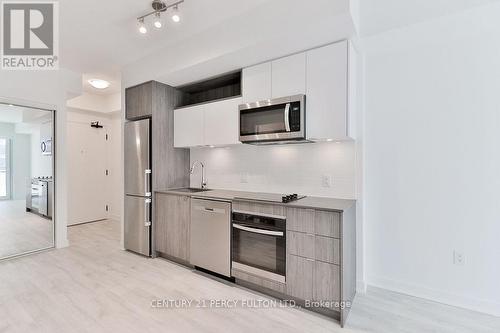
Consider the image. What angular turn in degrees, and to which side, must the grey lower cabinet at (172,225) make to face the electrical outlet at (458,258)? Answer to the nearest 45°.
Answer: approximately 90° to its left

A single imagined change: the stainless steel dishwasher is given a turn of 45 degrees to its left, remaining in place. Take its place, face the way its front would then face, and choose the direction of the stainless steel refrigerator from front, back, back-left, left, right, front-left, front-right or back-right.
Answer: back-right

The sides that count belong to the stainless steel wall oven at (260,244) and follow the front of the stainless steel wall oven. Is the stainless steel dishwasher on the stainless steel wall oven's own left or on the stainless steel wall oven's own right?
on the stainless steel wall oven's own right

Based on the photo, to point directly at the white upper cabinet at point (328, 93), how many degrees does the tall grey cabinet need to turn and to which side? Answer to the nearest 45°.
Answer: approximately 90° to its left

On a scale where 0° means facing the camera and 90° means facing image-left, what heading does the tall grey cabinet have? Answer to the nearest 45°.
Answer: approximately 45°

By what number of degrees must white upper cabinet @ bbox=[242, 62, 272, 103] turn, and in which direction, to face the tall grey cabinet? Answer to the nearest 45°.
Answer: approximately 90° to its right

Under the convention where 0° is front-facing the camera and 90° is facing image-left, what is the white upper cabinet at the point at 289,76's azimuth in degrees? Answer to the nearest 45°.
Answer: approximately 45°

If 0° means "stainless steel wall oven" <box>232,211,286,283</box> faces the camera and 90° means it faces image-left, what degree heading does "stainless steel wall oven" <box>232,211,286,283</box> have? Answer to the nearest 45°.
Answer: approximately 45°

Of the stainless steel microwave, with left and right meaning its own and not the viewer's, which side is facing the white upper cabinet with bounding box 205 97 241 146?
right

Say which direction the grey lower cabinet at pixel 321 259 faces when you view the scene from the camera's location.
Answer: facing the viewer and to the left of the viewer

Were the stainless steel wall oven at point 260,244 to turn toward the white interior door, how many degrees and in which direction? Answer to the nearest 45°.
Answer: approximately 90° to its right
